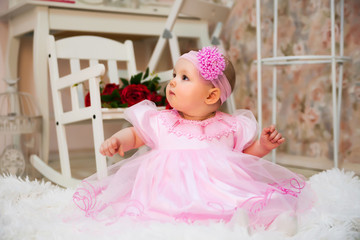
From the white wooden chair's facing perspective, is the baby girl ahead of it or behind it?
ahead

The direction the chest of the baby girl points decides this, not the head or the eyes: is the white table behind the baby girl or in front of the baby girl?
behind

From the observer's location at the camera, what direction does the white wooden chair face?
facing the viewer and to the right of the viewer

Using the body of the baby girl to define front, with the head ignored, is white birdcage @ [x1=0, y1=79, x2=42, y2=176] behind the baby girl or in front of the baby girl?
behind

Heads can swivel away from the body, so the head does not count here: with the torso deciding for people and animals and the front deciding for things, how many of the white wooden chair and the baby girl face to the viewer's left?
0

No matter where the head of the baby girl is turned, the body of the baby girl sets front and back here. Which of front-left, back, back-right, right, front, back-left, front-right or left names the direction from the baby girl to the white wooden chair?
back-right
